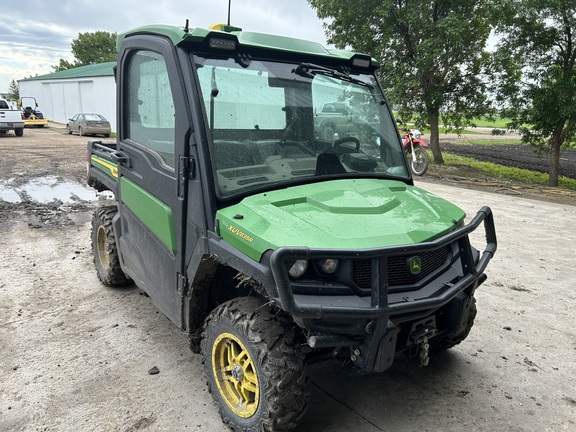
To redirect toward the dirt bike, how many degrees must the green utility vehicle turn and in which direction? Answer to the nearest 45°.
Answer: approximately 135° to its left

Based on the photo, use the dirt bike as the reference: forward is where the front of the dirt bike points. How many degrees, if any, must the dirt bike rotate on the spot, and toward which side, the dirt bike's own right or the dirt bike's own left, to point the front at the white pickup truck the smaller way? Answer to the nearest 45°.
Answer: approximately 135° to the dirt bike's own right

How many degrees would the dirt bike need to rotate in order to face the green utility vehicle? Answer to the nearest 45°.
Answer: approximately 45° to its right

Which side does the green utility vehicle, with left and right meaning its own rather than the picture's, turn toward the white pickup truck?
back
